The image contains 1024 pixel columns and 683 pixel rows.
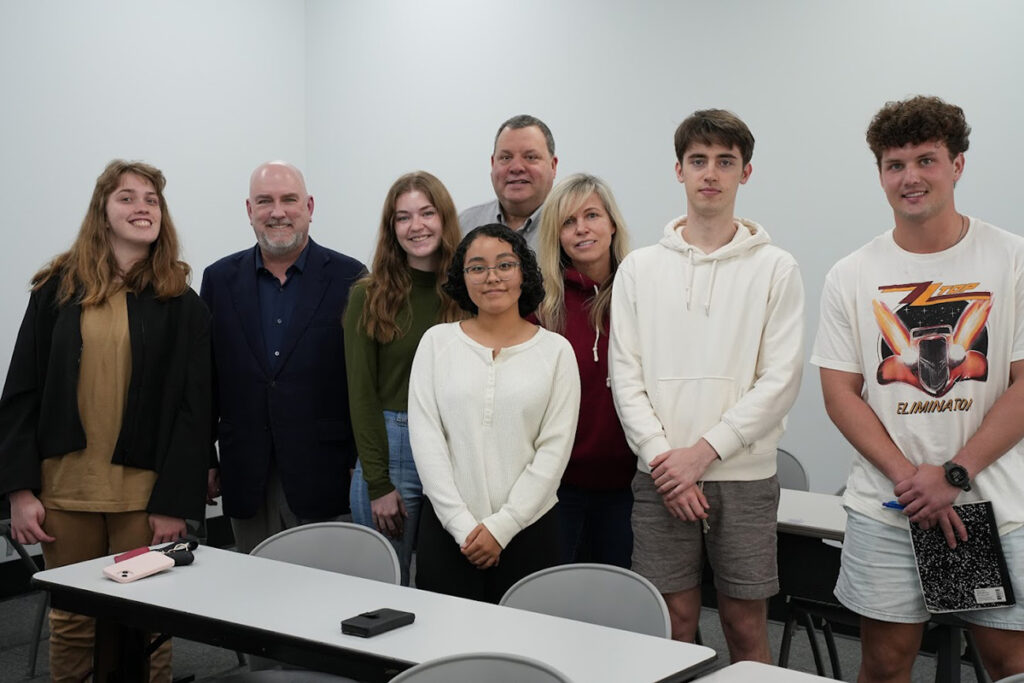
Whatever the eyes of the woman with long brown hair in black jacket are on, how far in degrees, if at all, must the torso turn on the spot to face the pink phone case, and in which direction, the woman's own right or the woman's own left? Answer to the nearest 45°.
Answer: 0° — they already face it

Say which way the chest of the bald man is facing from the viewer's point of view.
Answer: toward the camera

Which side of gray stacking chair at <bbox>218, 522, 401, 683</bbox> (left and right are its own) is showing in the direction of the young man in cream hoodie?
left

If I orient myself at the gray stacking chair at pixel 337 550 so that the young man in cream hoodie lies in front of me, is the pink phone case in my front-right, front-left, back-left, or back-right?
back-right

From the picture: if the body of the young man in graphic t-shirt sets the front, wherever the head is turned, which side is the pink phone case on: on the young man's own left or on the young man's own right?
on the young man's own right

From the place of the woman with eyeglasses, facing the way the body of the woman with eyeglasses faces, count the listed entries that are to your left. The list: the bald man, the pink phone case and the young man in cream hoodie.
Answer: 1

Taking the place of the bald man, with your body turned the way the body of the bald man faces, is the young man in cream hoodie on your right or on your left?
on your left

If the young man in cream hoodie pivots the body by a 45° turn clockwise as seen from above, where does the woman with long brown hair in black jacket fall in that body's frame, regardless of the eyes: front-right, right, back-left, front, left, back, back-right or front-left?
front-right
